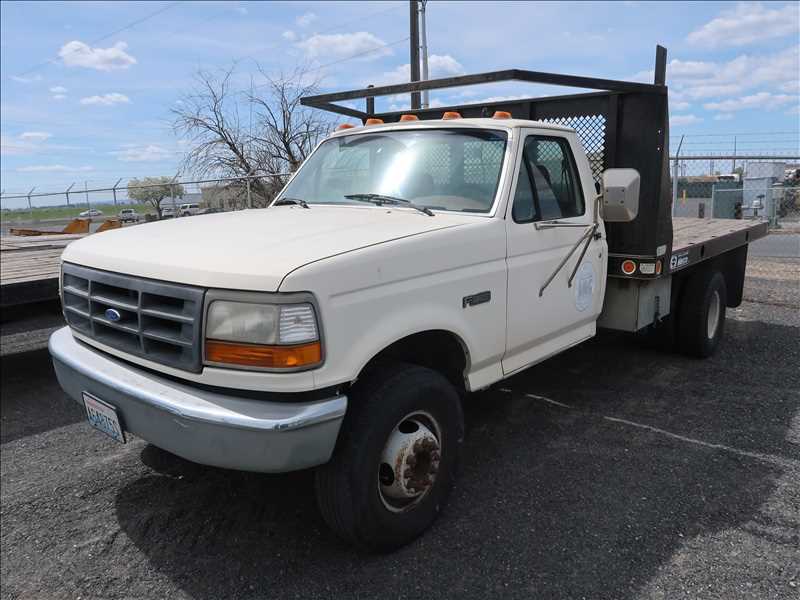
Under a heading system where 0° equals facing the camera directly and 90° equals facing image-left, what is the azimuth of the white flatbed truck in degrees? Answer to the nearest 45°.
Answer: approximately 45°

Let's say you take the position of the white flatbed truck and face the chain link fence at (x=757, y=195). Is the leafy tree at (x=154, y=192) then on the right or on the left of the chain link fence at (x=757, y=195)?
left

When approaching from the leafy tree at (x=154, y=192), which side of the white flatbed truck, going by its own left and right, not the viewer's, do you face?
right

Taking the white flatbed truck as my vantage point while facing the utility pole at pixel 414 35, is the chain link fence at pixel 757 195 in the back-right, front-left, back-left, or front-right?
front-right

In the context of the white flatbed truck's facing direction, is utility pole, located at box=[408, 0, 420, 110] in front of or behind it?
behind

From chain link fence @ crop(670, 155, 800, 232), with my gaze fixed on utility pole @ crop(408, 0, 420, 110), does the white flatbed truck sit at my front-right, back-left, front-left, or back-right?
front-left

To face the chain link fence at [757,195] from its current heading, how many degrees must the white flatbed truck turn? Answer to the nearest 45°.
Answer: approximately 180°
